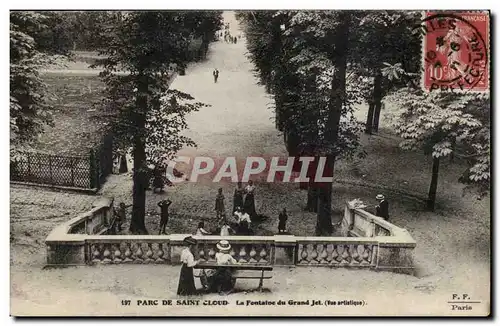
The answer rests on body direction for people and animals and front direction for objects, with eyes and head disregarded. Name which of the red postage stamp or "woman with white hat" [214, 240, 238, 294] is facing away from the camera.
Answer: the woman with white hat

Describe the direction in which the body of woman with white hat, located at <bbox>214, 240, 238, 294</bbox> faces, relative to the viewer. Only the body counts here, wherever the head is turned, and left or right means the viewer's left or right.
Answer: facing away from the viewer
